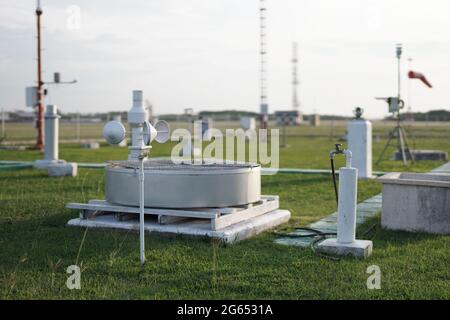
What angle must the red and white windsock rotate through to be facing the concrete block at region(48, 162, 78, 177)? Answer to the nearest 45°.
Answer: approximately 45° to its left

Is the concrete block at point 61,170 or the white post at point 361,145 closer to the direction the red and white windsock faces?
the concrete block

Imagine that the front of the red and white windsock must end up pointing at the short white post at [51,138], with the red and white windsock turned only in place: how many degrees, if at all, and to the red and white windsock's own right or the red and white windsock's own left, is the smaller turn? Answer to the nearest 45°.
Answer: approximately 45° to the red and white windsock's own left

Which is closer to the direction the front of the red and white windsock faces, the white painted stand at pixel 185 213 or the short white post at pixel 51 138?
the short white post

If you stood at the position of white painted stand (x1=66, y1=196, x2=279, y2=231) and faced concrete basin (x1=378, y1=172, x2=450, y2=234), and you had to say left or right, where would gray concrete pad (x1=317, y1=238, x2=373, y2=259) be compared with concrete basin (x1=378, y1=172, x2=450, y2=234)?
right

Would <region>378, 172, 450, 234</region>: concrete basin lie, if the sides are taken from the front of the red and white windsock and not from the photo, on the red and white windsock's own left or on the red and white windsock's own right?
on the red and white windsock's own left

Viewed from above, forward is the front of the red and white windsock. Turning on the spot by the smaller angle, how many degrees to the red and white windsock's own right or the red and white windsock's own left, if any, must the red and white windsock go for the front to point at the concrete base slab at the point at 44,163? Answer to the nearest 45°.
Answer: approximately 45° to the red and white windsock's own left
